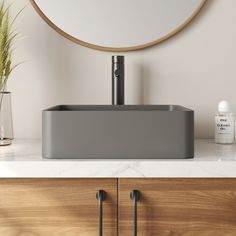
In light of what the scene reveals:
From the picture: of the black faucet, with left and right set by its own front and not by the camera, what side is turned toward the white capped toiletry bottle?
left

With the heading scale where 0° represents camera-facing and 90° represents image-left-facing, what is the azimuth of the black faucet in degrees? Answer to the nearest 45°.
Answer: approximately 0°

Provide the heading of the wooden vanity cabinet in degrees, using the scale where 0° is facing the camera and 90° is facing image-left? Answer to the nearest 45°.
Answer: approximately 0°
